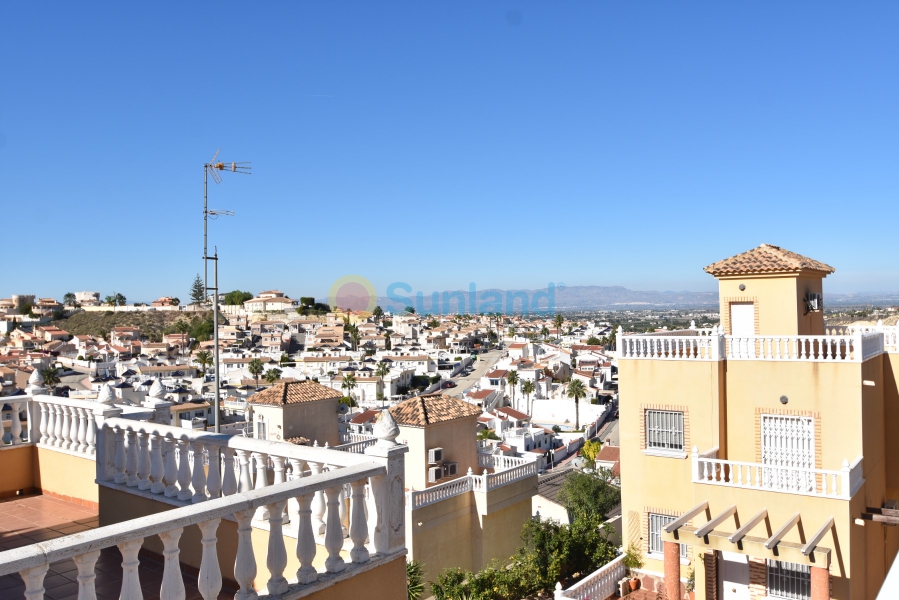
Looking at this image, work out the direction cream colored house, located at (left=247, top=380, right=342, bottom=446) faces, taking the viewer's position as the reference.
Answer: facing the viewer and to the left of the viewer

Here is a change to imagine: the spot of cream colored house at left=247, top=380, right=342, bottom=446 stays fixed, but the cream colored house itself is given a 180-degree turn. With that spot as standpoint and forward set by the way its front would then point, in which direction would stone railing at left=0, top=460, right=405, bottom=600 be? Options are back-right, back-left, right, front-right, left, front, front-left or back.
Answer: back-right

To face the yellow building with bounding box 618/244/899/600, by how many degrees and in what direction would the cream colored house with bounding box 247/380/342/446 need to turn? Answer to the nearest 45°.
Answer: approximately 90° to its left

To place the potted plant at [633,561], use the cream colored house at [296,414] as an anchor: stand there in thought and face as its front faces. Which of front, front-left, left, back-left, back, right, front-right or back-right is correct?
left
